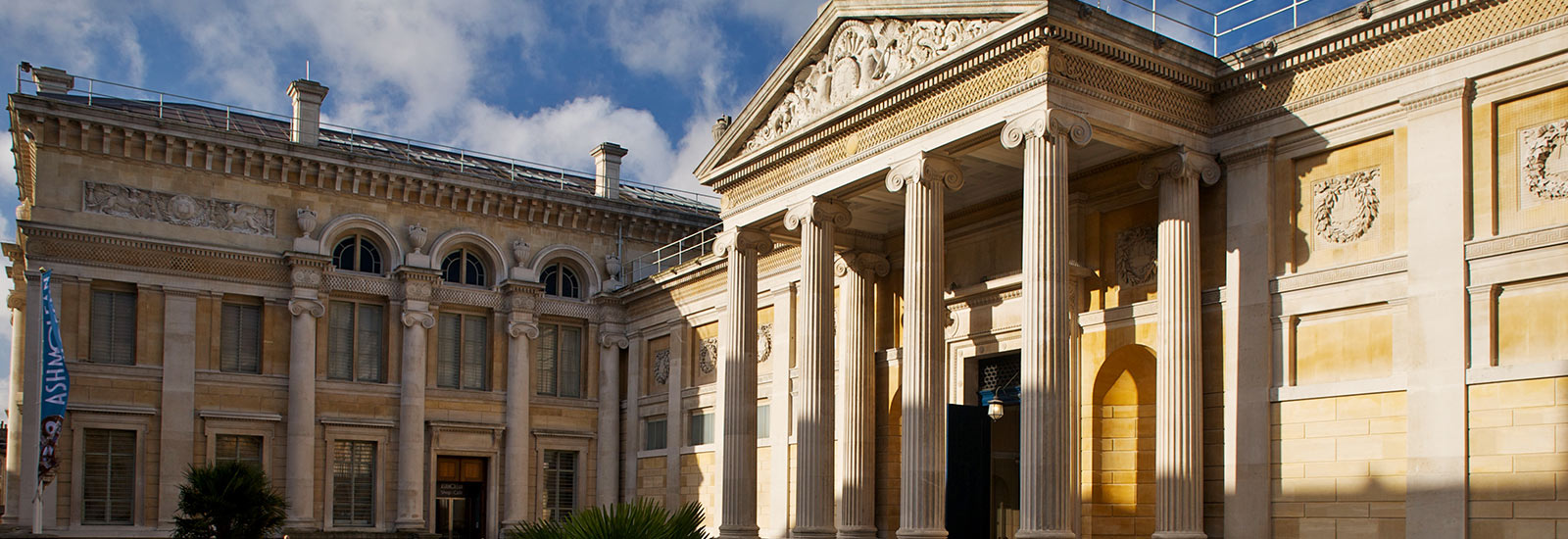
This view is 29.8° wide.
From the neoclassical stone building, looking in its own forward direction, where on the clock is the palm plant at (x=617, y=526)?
The palm plant is roughly at 11 o'clock from the neoclassical stone building.

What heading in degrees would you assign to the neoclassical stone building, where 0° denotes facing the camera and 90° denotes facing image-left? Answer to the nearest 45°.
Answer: approximately 45°
